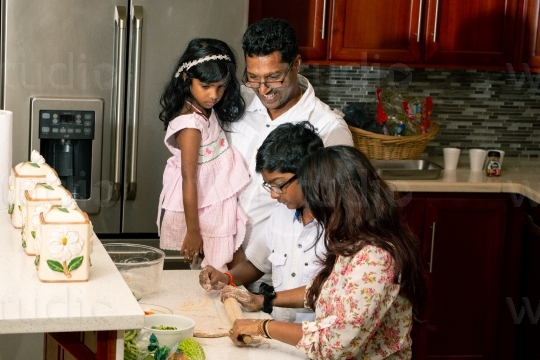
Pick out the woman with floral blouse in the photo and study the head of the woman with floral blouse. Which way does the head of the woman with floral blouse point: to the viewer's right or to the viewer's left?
to the viewer's left

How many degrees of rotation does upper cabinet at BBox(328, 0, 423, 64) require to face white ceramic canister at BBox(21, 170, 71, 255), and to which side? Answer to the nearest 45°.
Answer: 0° — it already faces it

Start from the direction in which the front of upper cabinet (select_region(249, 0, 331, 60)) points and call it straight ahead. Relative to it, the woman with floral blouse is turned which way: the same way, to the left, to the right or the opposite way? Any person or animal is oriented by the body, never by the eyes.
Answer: to the right

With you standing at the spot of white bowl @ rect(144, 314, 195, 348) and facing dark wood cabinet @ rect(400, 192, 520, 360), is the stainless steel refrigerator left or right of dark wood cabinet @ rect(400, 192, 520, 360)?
left

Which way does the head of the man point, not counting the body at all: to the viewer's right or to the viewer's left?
to the viewer's left

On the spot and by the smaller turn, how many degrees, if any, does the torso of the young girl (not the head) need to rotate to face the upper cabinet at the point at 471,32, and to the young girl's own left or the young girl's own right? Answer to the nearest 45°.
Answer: approximately 90° to the young girl's own left

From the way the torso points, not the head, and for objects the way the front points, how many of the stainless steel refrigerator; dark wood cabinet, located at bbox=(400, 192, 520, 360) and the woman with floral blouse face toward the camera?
2
